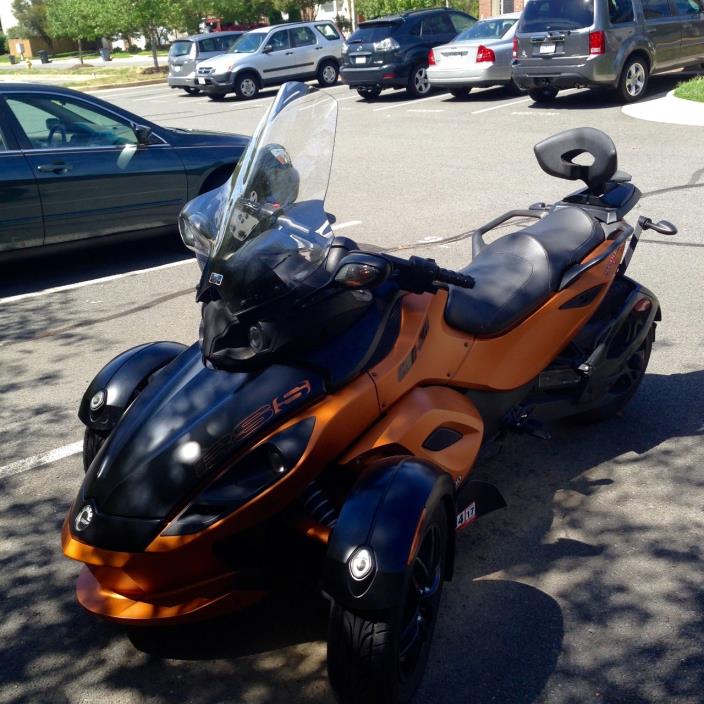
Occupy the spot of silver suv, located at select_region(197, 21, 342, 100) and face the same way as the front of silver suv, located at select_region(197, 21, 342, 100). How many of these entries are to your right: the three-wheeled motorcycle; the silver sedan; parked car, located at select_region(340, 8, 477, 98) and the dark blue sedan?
0

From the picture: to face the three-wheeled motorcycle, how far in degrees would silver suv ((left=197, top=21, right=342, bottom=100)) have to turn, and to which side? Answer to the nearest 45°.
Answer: approximately 45° to its left

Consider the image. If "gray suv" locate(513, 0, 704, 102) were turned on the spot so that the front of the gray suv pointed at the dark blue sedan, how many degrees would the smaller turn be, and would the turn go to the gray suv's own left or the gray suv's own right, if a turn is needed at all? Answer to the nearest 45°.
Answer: approximately 180°

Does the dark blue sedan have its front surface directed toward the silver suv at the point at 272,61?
no

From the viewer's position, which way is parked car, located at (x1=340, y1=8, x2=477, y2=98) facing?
facing away from the viewer and to the right of the viewer

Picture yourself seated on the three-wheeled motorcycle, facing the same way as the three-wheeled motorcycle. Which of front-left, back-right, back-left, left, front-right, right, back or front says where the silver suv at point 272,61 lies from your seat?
back-right

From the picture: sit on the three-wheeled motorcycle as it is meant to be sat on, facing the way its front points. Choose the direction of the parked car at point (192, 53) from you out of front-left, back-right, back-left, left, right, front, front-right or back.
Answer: back-right

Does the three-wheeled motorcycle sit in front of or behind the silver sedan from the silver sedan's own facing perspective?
behind

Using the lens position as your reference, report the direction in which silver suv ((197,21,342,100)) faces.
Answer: facing the viewer and to the left of the viewer

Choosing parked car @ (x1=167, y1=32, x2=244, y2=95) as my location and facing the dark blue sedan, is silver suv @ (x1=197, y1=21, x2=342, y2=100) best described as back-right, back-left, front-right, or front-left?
front-left

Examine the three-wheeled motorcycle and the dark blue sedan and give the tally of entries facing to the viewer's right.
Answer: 1

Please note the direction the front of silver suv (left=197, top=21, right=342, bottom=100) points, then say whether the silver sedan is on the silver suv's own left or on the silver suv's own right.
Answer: on the silver suv's own left

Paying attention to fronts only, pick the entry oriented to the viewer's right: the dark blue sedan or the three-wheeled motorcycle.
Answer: the dark blue sedan

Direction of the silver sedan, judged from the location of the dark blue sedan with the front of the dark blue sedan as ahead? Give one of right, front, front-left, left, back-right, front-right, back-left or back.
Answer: front-left

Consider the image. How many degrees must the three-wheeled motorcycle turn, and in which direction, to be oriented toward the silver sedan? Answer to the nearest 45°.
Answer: approximately 135° to its right

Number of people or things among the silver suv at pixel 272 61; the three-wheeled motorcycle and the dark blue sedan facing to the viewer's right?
1

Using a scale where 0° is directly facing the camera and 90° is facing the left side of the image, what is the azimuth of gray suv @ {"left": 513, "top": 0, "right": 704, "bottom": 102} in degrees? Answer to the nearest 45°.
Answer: approximately 225°

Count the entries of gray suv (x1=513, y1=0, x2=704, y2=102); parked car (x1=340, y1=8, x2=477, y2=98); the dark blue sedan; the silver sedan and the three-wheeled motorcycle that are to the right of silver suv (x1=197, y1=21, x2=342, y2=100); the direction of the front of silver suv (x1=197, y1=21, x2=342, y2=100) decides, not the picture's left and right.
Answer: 0

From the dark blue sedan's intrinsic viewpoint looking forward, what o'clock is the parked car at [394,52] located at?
The parked car is roughly at 10 o'clock from the dark blue sedan.

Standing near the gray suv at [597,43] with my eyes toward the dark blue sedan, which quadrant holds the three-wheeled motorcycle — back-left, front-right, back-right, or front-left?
front-left

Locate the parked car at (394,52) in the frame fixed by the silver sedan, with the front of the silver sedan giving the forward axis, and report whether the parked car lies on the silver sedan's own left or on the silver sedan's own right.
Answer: on the silver sedan's own left
